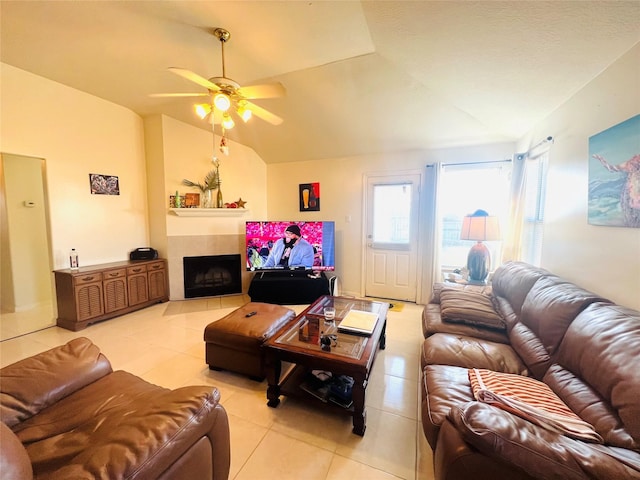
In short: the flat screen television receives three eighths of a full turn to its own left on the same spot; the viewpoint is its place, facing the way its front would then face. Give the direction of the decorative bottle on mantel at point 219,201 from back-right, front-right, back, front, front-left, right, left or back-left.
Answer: back-left

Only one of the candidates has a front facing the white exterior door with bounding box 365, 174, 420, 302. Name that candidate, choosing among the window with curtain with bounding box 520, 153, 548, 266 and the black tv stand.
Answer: the window with curtain

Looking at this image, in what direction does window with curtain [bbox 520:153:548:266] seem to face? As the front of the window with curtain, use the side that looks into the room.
to the viewer's left

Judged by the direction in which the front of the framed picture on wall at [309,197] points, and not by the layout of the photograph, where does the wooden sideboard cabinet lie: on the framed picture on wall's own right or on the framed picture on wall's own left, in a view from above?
on the framed picture on wall's own right

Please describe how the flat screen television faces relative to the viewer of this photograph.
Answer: facing the viewer

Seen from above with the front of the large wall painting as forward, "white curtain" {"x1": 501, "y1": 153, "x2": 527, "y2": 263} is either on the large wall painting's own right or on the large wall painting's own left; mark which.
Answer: on the large wall painting's own right

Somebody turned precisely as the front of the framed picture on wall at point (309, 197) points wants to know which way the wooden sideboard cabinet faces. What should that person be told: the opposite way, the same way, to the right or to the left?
to the left

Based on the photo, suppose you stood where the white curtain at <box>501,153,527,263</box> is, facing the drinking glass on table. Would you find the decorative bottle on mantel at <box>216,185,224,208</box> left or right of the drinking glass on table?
right

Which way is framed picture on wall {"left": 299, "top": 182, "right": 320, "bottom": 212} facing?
toward the camera

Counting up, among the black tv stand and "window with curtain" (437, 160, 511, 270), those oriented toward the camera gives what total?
2

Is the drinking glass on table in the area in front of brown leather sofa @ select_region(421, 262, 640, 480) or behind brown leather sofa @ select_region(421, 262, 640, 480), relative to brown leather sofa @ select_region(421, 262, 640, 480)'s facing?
in front

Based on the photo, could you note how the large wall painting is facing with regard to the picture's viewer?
facing the viewer and to the left of the viewer

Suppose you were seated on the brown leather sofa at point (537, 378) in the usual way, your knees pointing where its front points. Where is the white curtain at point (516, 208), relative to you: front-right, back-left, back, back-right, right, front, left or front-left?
right

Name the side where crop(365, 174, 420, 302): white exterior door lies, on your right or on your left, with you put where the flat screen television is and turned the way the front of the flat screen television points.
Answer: on your left

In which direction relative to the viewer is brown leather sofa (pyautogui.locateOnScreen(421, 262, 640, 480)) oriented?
to the viewer's left

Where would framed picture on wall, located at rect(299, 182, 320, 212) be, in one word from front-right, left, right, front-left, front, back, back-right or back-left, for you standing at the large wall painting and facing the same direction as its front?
front-right

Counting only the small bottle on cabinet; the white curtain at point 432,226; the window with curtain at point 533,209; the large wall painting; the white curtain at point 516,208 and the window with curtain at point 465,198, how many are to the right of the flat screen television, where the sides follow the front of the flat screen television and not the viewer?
1

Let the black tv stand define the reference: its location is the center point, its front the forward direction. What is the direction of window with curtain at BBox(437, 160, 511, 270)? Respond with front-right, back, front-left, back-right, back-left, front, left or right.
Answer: left

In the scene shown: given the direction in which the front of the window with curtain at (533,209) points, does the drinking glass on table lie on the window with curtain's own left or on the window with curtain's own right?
on the window with curtain's own left
